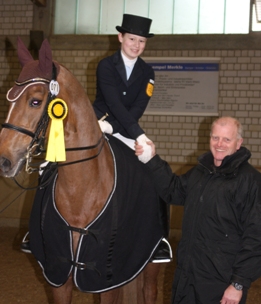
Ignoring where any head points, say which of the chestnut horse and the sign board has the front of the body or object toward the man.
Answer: the sign board

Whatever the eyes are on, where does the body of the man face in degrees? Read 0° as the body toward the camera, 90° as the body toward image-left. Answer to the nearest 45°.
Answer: approximately 45°

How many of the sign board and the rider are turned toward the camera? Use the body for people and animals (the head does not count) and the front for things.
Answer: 2

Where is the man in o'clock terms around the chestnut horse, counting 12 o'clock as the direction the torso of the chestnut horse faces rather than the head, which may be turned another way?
The man is roughly at 8 o'clock from the chestnut horse.

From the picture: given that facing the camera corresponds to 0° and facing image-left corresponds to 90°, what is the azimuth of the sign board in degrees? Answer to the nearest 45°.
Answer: approximately 0°

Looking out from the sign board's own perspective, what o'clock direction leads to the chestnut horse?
The chestnut horse is roughly at 12 o'clock from the sign board.
